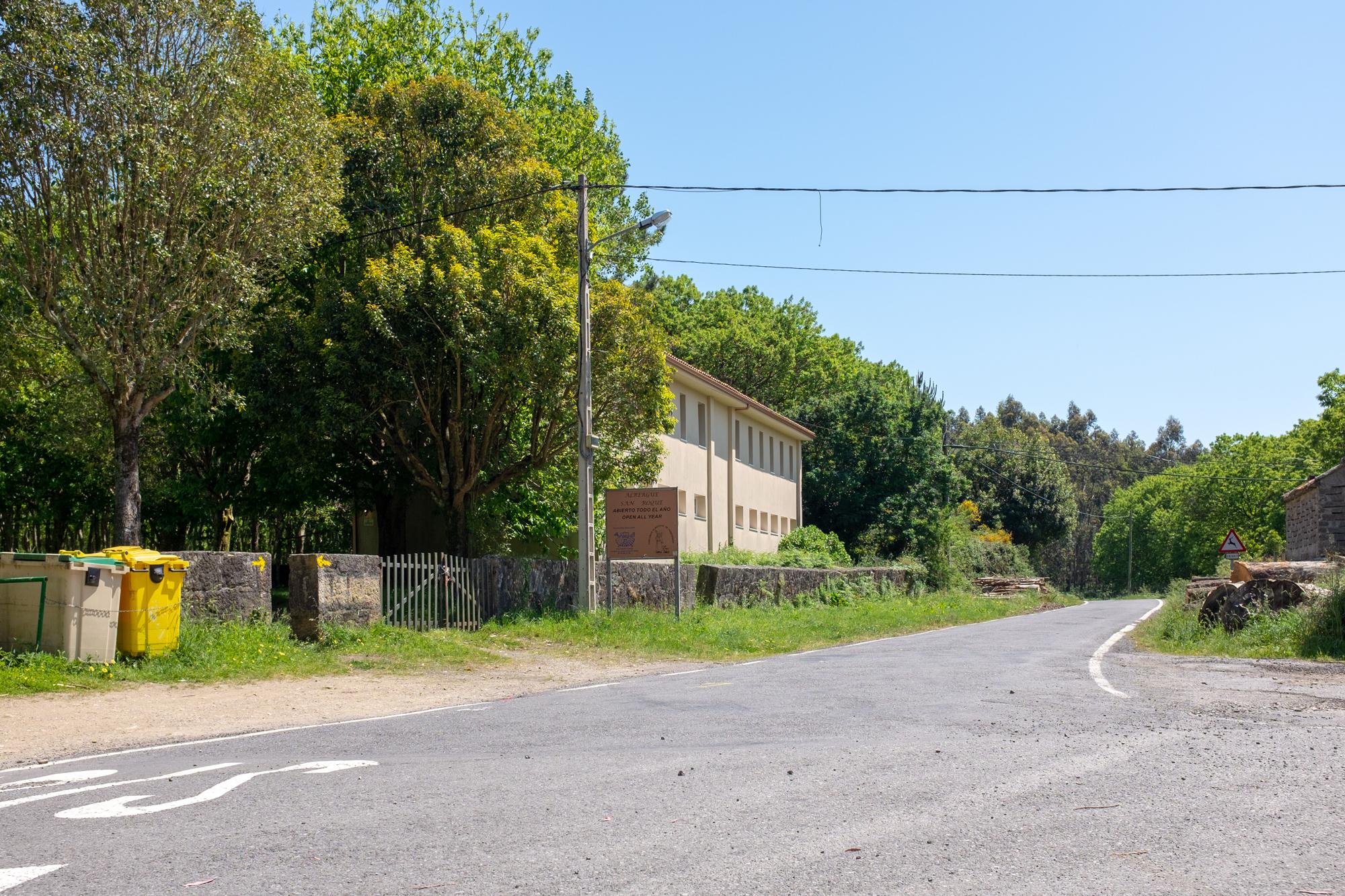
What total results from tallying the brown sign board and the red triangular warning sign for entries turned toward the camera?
2

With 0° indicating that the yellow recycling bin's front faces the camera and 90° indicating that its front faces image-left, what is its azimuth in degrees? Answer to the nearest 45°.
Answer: approximately 315°

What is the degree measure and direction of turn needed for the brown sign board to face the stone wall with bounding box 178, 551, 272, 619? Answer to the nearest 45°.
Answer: approximately 45° to its right

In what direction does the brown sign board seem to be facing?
toward the camera

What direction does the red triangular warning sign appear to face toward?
toward the camera

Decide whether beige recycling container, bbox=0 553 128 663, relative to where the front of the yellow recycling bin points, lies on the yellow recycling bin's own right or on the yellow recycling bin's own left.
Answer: on the yellow recycling bin's own right

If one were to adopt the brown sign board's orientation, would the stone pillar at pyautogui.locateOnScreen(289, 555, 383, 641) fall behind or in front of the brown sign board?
in front

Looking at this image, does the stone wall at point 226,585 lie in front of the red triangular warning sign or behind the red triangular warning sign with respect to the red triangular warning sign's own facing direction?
in front

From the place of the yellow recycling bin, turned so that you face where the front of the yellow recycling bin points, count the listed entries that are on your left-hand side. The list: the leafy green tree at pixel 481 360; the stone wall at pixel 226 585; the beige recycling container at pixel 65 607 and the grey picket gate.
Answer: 3

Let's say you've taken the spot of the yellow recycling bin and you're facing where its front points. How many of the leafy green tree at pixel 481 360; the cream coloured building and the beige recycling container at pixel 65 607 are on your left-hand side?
2

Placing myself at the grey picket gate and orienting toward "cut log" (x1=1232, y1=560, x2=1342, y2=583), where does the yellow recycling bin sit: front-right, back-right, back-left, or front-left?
back-right

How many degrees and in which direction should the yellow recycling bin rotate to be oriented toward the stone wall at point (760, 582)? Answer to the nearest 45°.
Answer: approximately 90° to its left

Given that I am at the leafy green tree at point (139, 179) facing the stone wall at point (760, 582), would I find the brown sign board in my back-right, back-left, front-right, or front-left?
front-right

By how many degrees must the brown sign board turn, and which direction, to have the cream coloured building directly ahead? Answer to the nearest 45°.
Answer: approximately 180°
